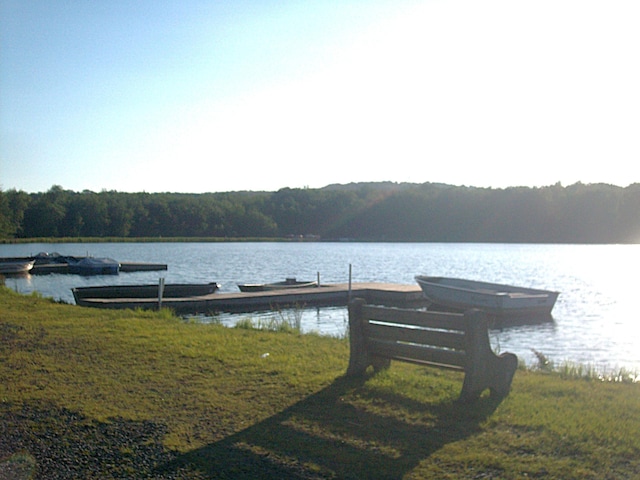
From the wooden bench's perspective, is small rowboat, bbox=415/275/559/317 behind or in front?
in front

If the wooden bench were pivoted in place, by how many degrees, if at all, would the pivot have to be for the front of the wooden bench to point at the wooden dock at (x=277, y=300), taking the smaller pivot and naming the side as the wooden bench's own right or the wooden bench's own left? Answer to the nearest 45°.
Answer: approximately 45° to the wooden bench's own left

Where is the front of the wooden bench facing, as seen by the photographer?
facing away from the viewer and to the right of the viewer

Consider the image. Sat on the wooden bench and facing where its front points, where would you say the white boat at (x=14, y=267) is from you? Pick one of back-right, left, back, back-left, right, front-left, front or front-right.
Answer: left

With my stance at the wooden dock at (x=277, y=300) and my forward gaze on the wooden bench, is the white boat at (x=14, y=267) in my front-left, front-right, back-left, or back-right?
back-right
